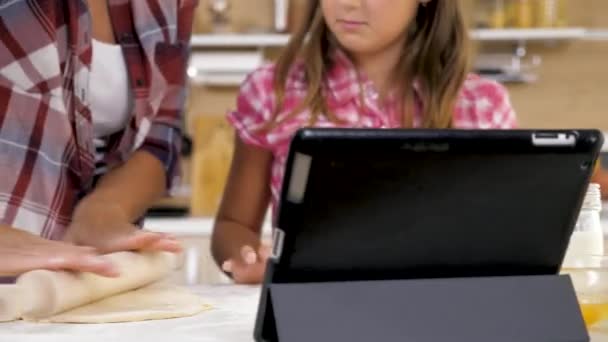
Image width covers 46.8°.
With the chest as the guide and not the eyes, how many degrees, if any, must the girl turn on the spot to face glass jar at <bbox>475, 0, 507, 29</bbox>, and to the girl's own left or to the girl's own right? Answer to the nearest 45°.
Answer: approximately 180°

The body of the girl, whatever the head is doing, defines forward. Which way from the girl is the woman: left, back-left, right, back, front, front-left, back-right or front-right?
front-right

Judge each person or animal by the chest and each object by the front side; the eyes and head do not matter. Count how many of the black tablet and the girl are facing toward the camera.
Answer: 1

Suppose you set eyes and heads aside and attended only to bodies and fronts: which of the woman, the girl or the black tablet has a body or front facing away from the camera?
the black tablet

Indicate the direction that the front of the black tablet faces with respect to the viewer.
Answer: facing away from the viewer

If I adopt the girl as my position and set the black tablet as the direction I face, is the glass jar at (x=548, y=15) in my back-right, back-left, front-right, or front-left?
back-left

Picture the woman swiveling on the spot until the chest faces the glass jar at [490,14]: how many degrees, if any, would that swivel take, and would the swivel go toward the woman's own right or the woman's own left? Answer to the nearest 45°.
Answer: approximately 90° to the woman's own left

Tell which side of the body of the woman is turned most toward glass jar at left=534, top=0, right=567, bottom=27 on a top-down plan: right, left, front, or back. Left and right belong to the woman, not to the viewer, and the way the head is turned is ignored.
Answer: left

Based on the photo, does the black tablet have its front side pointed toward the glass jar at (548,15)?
yes
